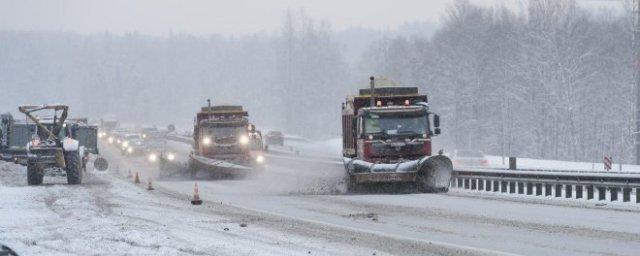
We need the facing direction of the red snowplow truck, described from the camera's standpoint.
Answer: facing the viewer

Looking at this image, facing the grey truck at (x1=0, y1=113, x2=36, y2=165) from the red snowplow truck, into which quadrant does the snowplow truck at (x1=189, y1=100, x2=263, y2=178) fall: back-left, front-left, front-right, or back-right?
front-right

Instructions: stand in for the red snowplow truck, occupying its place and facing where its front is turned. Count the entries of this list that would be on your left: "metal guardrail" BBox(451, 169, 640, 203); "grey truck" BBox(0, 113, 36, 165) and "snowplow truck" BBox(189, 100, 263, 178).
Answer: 1

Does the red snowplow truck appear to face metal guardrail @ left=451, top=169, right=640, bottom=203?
no

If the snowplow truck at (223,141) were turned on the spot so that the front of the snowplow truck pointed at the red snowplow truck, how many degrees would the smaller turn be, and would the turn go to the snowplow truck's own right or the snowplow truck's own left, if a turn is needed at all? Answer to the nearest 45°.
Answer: approximately 45° to the snowplow truck's own left

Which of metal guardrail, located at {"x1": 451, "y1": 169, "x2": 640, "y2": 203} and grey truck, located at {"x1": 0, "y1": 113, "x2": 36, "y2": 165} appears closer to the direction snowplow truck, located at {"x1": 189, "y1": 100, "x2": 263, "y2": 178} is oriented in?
the metal guardrail

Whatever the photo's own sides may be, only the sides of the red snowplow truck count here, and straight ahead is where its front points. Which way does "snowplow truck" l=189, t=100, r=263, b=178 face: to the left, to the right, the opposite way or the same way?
the same way

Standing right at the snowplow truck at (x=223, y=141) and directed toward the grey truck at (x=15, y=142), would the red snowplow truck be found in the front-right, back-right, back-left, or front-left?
back-left

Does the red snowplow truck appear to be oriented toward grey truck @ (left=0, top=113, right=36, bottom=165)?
no

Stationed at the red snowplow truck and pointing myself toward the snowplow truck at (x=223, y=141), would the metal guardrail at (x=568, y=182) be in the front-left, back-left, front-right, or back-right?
back-right

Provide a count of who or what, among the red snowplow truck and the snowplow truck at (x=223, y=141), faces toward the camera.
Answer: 2

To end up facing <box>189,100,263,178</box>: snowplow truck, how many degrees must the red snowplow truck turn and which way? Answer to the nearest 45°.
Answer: approximately 135° to its right

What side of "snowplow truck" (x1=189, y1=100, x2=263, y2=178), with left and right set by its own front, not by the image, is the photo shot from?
front

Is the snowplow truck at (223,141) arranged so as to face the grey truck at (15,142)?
no
